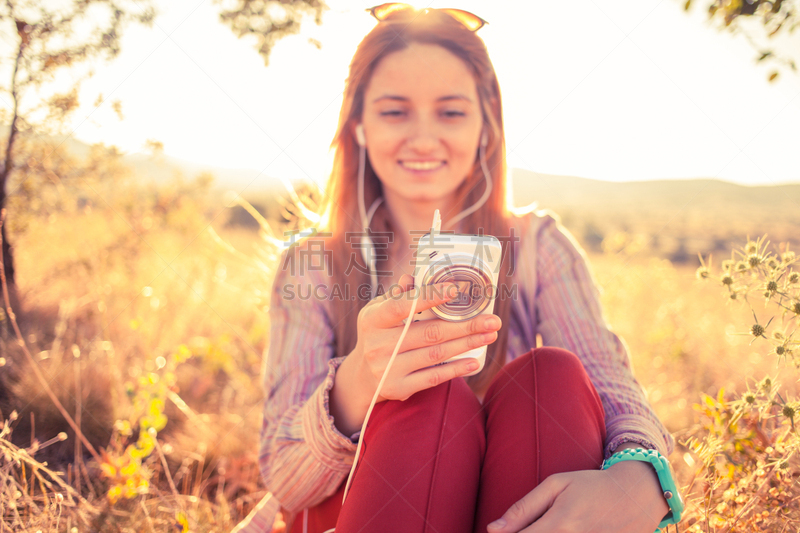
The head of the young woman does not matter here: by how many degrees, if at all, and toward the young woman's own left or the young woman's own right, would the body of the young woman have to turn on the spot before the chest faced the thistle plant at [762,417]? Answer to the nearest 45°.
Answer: approximately 90° to the young woman's own left

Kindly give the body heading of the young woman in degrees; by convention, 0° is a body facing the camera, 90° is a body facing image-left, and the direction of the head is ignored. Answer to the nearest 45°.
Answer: approximately 0°
